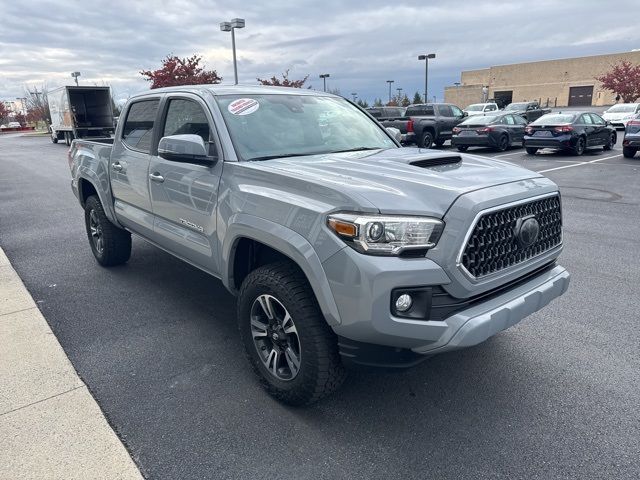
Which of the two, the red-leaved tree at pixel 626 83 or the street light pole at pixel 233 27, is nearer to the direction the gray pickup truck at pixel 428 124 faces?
the red-leaved tree

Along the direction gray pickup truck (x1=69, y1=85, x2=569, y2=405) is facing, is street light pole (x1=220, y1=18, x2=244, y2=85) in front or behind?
behind

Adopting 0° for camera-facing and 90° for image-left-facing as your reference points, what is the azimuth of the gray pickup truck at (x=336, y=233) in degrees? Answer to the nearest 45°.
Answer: approximately 315°

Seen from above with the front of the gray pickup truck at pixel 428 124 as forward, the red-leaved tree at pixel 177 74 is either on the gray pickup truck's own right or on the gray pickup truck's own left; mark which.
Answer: on the gray pickup truck's own left

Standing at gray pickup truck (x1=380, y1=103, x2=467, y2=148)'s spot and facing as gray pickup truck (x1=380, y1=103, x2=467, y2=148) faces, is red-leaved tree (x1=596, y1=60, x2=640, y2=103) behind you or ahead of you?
ahead

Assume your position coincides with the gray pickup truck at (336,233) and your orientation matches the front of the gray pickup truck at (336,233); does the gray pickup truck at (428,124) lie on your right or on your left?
on your left

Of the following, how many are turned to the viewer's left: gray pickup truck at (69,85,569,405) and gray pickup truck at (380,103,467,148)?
0

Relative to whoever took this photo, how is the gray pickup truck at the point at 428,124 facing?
facing away from the viewer and to the right of the viewer

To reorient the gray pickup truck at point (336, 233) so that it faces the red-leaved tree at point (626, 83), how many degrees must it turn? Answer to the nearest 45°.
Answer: approximately 90° to its left

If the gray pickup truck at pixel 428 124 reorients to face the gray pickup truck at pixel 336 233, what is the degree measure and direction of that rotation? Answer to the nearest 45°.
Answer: approximately 135° to its right

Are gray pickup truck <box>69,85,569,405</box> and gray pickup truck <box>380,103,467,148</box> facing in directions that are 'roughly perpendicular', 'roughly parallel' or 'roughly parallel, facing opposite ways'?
roughly perpendicular

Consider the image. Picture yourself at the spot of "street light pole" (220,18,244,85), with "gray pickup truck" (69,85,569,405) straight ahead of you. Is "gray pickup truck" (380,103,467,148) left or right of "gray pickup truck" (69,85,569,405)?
left
